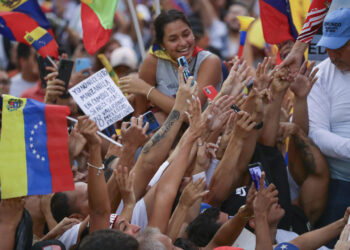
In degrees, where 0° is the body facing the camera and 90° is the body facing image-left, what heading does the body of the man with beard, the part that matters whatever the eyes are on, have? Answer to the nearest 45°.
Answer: approximately 0°

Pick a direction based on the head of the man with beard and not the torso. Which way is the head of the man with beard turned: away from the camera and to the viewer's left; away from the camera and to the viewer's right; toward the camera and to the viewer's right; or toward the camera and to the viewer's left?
toward the camera and to the viewer's left

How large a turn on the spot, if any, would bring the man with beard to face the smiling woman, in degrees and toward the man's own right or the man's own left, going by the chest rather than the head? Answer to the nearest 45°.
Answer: approximately 90° to the man's own right

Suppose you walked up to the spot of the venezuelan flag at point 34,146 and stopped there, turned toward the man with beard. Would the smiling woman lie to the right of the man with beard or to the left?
left

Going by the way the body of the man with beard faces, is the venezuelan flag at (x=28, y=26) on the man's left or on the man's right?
on the man's right

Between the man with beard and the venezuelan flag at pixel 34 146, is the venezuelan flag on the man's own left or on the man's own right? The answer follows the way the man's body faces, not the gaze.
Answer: on the man's own right

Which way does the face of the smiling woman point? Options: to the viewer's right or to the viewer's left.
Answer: to the viewer's right
